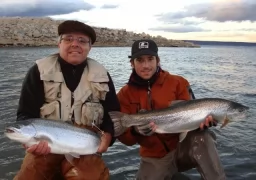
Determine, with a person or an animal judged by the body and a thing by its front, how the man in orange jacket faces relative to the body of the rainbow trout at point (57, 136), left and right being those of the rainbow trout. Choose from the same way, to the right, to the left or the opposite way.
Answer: to the left

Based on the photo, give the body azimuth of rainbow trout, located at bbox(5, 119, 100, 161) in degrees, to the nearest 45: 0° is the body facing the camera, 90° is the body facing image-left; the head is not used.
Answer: approximately 90°

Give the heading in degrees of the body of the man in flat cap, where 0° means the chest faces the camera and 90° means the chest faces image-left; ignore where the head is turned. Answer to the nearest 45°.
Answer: approximately 0°
